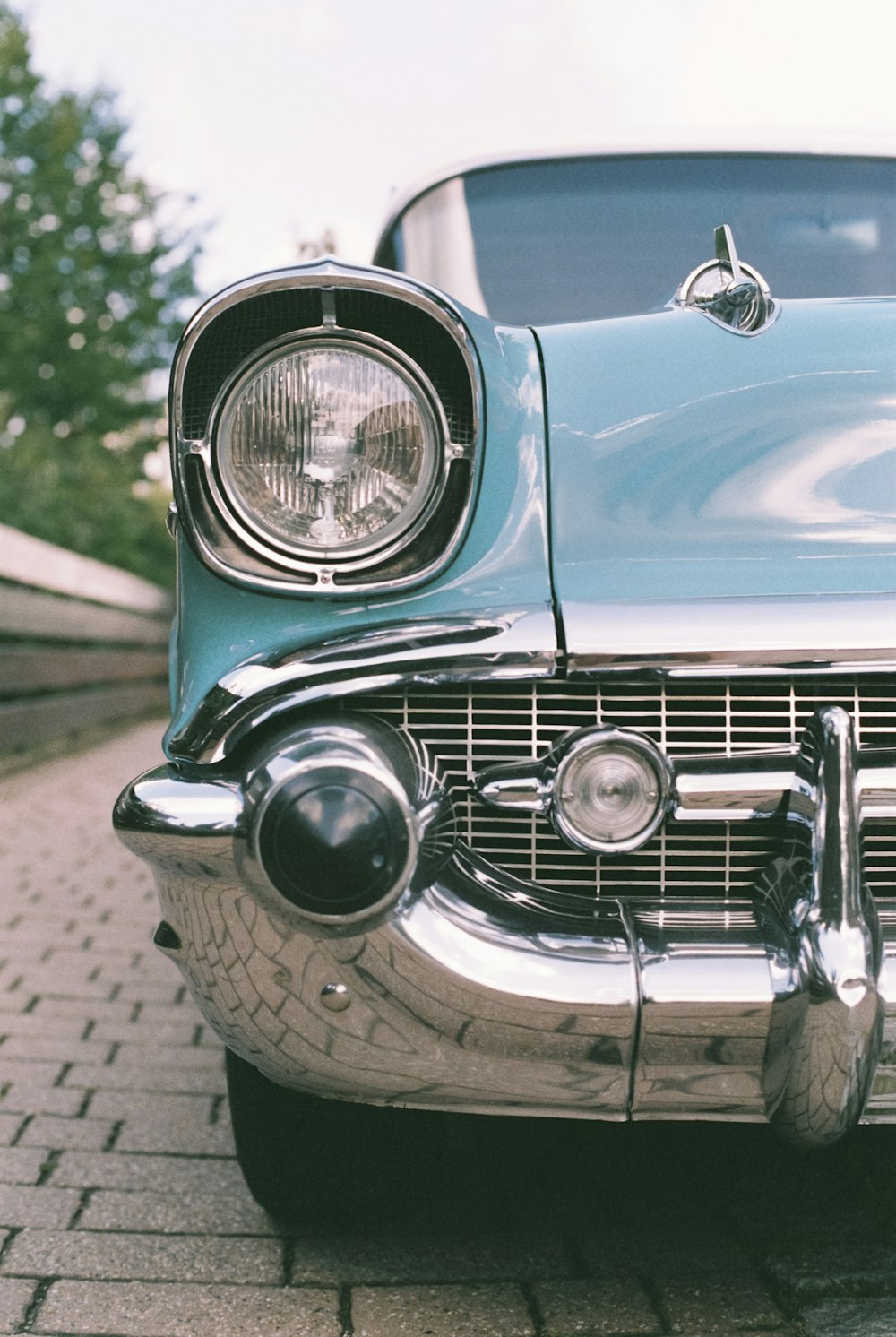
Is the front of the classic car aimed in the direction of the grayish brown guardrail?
no

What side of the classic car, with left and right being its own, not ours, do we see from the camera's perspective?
front

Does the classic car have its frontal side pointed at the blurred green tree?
no
